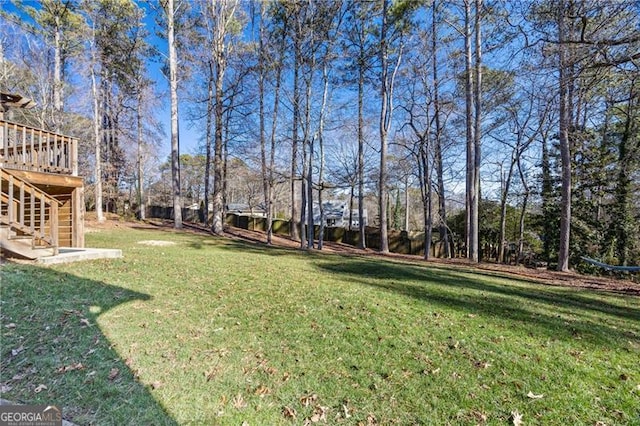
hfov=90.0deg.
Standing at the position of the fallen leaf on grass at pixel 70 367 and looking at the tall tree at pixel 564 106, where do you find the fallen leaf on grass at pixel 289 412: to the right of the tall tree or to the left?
right

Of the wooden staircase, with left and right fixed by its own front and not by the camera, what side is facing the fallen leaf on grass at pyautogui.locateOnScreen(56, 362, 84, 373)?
right

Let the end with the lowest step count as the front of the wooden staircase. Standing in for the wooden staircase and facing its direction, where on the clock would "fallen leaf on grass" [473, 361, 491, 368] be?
The fallen leaf on grass is roughly at 2 o'clock from the wooden staircase.

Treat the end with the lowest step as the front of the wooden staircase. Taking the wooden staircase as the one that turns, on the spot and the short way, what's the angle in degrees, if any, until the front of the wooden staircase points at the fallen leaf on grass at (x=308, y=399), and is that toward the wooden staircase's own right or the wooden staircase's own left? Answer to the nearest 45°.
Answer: approximately 90° to the wooden staircase's own right

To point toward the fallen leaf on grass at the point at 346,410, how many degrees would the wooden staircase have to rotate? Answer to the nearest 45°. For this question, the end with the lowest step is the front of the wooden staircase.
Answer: approximately 90° to its right

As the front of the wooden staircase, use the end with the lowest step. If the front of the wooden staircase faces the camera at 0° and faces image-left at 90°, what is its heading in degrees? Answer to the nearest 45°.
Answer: approximately 270°

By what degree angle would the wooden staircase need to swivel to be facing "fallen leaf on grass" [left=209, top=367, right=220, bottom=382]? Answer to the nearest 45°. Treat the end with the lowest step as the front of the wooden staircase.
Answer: approximately 90° to its right

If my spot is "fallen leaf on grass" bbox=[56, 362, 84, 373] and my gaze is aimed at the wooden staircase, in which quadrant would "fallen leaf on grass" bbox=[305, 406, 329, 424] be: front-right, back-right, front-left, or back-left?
back-right

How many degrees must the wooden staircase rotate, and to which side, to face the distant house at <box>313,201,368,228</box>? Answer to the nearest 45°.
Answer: approximately 45° to its left

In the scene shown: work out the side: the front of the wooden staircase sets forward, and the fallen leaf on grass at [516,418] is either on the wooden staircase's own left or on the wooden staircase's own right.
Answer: on the wooden staircase's own right
